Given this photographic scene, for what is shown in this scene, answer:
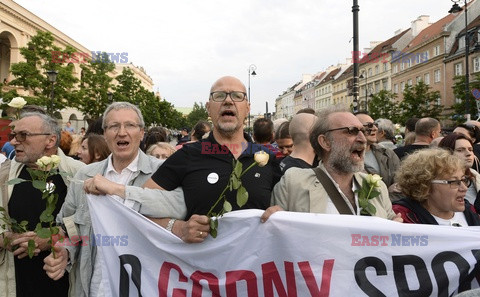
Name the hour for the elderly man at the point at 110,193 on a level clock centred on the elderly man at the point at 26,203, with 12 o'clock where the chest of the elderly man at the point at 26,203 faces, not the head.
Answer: the elderly man at the point at 110,193 is roughly at 9 o'clock from the elderly man at the point at 26,203.

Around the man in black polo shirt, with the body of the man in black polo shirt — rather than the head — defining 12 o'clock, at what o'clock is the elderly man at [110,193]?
The elderly man is roughly at 4 o'clock from the man in black polo shirt.

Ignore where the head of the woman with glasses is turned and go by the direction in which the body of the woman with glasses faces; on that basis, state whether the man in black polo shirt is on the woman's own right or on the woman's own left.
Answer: on the woman's own right

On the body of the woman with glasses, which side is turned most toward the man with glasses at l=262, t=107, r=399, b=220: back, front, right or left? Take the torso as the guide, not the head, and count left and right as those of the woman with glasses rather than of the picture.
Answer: right

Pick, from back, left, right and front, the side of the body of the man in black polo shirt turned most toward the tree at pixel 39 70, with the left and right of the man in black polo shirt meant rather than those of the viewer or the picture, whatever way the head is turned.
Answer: back

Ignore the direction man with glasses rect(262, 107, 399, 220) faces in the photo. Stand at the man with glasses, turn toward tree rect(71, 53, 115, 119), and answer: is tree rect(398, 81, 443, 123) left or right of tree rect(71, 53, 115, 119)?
right

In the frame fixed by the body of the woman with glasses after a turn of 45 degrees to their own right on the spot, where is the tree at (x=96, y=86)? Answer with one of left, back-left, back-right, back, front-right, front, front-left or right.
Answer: back-right

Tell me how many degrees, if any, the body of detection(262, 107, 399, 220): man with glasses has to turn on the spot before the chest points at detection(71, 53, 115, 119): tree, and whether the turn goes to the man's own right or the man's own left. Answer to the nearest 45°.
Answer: approximately 180°

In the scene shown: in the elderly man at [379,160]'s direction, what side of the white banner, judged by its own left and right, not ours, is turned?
back

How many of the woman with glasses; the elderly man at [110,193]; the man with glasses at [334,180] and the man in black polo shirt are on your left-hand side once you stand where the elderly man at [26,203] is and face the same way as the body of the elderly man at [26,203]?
4

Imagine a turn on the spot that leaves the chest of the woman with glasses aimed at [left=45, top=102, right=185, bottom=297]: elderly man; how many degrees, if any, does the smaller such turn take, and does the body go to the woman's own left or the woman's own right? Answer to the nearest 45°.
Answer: approximately 90° to the woman's own right

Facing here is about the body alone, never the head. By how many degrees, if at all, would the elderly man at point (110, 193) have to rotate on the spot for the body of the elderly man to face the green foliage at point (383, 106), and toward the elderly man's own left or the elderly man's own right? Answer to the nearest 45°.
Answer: approximately 135° to the elderly man's own left

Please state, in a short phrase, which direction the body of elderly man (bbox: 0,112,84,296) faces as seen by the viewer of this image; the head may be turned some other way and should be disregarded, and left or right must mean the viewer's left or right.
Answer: facing the viewer and to the left of the viewer

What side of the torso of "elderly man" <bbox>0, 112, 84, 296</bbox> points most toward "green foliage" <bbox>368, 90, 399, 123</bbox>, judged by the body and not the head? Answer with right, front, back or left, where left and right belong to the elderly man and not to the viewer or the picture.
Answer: back
